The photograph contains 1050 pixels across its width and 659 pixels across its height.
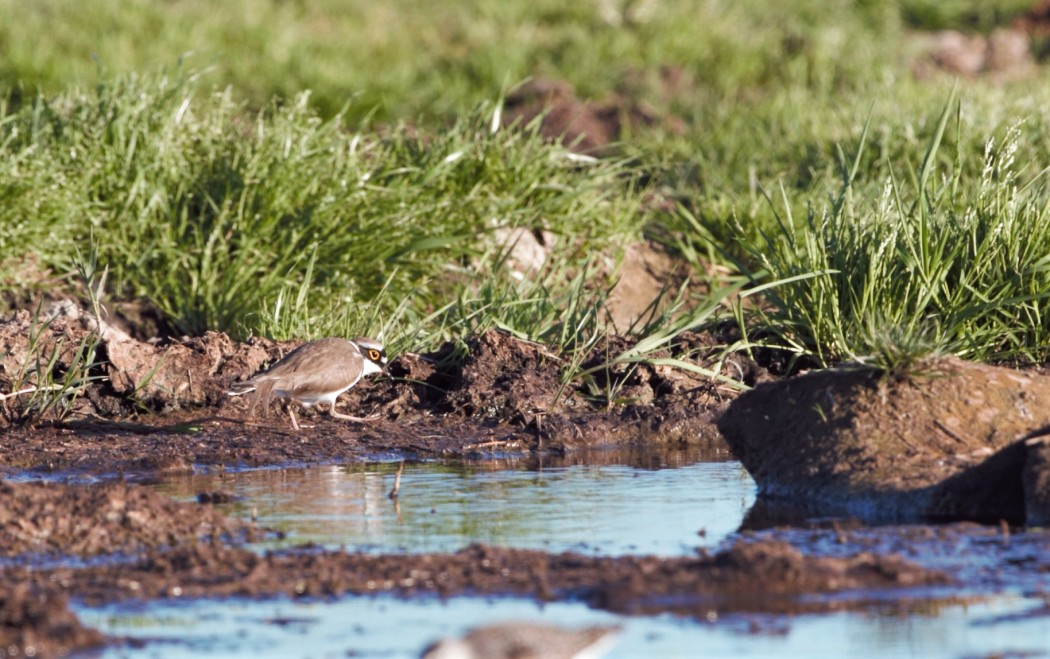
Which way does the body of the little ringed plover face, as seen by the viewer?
to the viewer's right

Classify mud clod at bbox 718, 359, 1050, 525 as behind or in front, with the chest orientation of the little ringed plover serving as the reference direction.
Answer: in front
